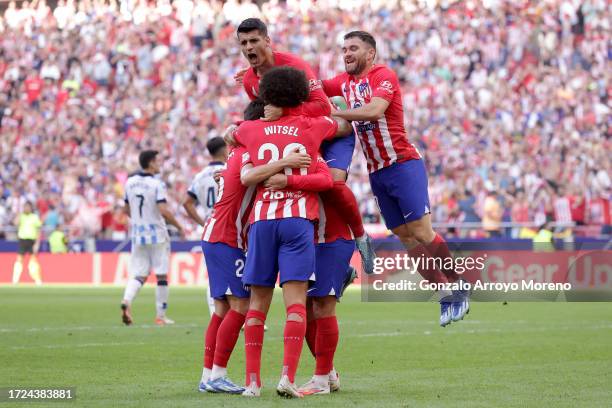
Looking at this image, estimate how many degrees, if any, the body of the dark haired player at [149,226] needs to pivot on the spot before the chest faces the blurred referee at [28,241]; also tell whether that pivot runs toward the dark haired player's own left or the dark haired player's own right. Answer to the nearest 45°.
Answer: approximately 45° to the dark haired player's own left

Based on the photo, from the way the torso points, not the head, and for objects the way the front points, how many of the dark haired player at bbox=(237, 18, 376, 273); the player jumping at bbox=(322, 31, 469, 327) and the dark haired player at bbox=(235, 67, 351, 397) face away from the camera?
1

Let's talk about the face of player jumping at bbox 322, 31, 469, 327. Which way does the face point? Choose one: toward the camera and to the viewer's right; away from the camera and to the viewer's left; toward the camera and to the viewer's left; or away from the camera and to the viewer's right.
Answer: toward the camera and to the viewer's left

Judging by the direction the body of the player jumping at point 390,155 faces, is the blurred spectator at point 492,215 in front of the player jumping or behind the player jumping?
behind

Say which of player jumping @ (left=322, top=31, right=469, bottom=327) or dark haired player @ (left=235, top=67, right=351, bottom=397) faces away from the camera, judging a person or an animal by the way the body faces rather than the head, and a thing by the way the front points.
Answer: the dark haired player

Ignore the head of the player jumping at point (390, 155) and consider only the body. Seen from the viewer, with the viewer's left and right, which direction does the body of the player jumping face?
facing the viewer and to the left of the viewer

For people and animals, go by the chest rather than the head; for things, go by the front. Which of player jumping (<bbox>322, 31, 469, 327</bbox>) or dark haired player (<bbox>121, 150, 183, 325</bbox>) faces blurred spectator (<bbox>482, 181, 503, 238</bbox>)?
the dark haired player

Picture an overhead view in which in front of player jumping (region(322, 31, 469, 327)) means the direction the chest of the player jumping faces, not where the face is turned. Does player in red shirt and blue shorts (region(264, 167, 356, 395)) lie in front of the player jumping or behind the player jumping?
in front

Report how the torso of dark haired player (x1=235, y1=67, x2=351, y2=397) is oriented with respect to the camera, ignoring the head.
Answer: away from the camera

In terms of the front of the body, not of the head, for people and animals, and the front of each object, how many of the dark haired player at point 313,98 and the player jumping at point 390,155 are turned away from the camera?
0

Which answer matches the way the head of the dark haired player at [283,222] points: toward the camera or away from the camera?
away from the camera

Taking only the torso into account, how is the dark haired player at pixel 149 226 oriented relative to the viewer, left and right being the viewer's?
facing away from the viewer and to the right of the viewer

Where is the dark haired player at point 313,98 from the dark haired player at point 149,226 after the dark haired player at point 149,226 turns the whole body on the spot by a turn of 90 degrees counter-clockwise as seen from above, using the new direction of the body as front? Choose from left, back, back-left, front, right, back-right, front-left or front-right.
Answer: back-left

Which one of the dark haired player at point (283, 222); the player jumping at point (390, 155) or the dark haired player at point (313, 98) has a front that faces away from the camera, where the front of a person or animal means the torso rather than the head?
the dark haired player at point (283, 222)

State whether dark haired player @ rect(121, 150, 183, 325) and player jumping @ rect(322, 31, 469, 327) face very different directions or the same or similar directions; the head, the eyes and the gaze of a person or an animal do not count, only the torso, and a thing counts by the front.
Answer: very different directions
